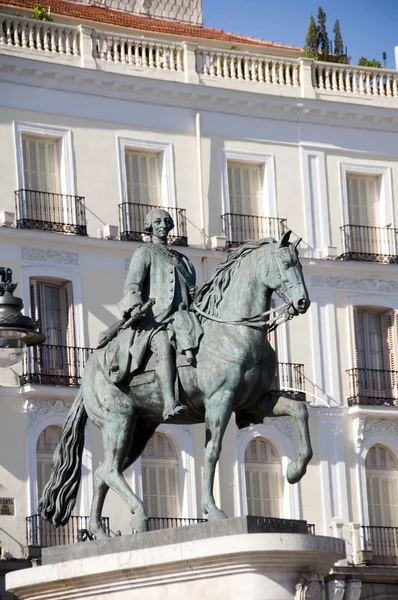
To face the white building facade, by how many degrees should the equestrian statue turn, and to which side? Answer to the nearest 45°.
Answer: approximately 135° to its left

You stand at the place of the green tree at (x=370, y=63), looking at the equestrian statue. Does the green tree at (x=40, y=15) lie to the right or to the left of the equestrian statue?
right

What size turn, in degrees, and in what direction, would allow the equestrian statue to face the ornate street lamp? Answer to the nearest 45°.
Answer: approximately 180°

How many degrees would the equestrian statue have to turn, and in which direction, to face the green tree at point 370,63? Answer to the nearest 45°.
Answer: approximately 135° to its left

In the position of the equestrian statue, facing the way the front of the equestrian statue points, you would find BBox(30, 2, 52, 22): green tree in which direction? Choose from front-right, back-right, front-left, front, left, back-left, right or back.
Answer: back-left

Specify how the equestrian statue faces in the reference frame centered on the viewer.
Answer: facing the viewer and to the right of the viewer
